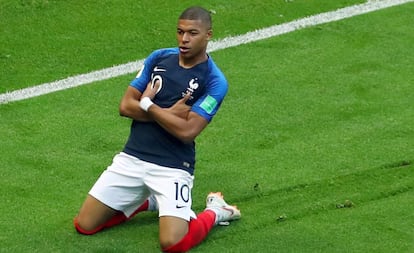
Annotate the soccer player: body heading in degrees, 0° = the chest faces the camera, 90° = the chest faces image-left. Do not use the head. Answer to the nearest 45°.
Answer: approximately 45°
